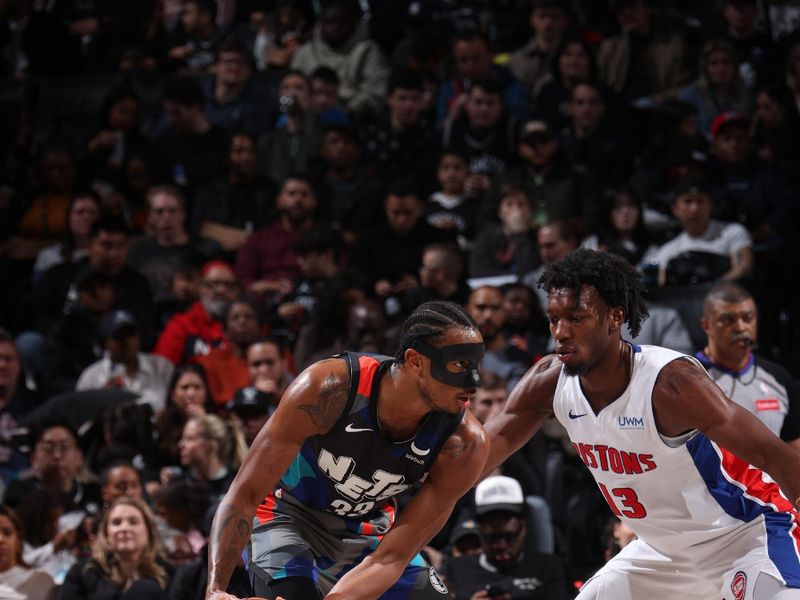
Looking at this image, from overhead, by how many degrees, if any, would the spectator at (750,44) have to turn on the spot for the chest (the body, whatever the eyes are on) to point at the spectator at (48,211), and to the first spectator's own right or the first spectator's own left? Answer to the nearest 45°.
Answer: approximately 90° to the first spectator's own right

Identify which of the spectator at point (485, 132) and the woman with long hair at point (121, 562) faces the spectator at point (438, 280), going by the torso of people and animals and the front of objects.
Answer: the spectator at point (485, 132)

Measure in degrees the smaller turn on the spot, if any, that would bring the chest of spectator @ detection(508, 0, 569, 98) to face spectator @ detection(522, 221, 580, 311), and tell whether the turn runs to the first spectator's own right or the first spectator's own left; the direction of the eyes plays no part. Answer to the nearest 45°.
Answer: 0° — they already face them

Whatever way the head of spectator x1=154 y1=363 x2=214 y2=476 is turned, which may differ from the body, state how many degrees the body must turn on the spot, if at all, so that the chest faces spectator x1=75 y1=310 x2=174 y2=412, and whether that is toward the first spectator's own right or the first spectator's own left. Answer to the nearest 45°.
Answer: approximately 135° to the first spectator's own right

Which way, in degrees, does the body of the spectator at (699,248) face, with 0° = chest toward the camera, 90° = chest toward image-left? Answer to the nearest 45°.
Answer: approximately 0°

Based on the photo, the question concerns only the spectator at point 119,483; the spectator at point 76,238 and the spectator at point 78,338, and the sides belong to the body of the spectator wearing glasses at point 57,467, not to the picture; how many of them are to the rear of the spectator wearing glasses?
2

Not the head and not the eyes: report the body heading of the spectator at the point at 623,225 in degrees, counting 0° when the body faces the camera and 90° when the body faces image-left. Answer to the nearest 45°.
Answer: approximately 0°

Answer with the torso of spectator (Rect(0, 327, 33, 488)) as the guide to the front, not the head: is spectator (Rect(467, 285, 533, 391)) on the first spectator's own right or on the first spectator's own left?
on the first spectator's own left

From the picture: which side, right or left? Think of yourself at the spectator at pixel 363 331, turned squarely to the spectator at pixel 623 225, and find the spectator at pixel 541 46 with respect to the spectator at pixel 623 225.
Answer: left

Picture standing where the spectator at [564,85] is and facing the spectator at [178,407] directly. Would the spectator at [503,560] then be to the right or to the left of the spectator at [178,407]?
left

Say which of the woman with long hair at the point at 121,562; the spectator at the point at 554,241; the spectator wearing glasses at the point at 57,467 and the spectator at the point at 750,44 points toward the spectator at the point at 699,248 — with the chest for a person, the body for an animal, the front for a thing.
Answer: the spectator at the point at 750,44

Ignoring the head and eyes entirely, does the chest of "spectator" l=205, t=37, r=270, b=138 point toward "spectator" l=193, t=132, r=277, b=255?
yes
